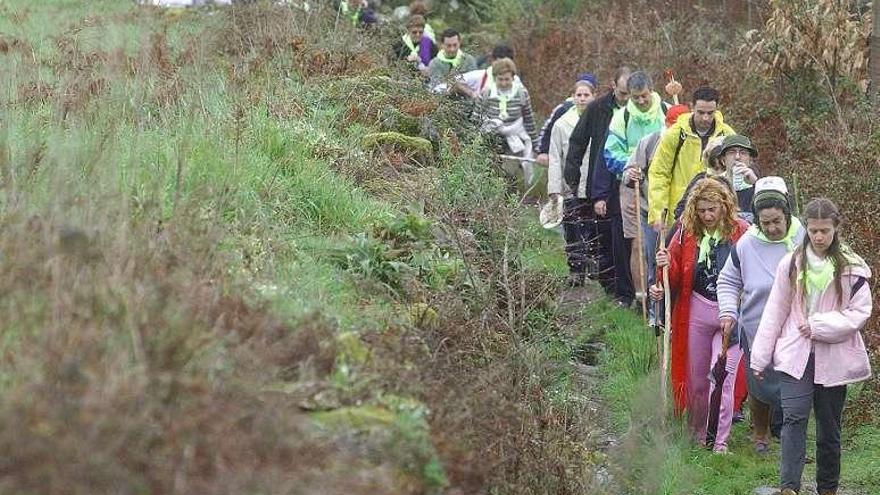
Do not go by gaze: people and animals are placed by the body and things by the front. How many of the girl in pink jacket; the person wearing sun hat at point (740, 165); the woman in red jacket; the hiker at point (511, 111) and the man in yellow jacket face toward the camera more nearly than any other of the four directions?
5

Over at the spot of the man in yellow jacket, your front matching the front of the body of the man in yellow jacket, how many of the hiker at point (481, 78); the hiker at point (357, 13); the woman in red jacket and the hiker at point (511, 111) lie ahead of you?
1

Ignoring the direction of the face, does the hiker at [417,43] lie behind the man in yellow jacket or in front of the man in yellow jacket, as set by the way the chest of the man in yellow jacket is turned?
behind

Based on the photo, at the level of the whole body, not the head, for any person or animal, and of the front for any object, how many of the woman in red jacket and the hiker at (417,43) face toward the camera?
2

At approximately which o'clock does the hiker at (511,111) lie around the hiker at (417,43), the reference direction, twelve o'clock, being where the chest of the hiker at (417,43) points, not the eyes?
the hiker at (511,111) is roughly at 11 o'clock from the hiker at (417,43).

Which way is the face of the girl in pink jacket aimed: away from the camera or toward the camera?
toward the camera

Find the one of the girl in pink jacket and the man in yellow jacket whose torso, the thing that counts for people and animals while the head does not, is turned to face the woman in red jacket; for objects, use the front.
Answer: the man in yellow jacket

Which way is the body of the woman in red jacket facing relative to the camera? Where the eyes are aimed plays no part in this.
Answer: toward the camera

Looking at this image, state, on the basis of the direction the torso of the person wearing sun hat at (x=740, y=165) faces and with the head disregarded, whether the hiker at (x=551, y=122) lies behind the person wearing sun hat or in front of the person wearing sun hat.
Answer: behind

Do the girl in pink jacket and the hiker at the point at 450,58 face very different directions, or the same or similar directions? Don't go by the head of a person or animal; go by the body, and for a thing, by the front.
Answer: same or similar directions

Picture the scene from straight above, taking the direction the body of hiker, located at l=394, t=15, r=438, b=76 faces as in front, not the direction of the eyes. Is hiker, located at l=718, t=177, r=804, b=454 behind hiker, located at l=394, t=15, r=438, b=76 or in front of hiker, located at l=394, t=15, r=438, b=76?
in front

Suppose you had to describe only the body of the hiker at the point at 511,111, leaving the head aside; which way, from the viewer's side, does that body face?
toward the camera

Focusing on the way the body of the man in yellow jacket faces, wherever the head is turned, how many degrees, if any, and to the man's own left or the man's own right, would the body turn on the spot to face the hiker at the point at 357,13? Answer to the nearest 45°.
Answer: approximately 135° to the man's own right

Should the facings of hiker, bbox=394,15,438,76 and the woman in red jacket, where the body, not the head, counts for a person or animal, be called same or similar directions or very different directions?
same or similar directions

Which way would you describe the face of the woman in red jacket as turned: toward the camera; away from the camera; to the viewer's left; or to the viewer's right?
toward the camera

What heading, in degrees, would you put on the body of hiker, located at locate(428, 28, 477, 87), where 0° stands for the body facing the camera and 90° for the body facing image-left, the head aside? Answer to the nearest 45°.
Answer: approximately 0°

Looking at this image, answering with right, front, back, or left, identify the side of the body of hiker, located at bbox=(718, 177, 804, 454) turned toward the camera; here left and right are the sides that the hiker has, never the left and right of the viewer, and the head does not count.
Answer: front
